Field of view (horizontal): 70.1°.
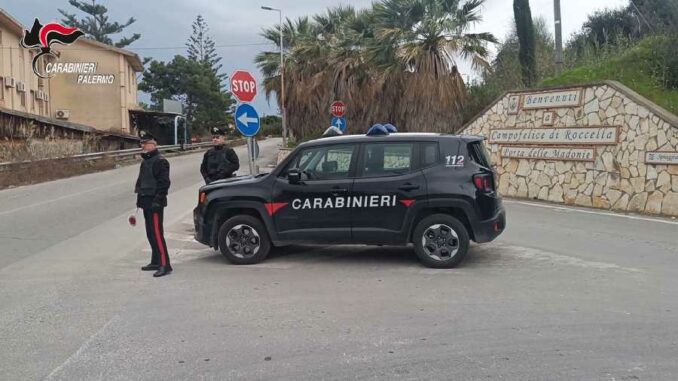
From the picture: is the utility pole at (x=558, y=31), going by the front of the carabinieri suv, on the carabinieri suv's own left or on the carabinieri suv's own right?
on the carabinieri suv's own right

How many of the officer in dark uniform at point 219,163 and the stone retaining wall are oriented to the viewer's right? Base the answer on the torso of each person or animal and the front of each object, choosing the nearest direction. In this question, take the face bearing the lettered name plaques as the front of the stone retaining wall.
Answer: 0

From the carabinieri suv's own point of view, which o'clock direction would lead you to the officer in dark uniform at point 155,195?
The officer in dark uniform is roughly at 12 o'clock from the carabinieri suv.

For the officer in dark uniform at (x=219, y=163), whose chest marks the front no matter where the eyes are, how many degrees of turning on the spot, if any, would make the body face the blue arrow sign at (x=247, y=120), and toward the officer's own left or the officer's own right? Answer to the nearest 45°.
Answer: approximately 180°

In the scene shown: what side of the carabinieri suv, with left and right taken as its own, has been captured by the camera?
left

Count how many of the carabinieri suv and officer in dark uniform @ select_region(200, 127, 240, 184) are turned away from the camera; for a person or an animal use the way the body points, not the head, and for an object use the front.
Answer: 0

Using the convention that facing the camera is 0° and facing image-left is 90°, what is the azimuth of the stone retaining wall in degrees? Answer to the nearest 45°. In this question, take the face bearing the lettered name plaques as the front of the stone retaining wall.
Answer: approximately 45°

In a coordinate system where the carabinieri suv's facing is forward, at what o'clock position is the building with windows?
The building with windows is roughly at 2 o'clock from the carabinieri suv.

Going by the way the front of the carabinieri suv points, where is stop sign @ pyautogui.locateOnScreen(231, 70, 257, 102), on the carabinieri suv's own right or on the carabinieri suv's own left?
on the carabinieri suv's own right
